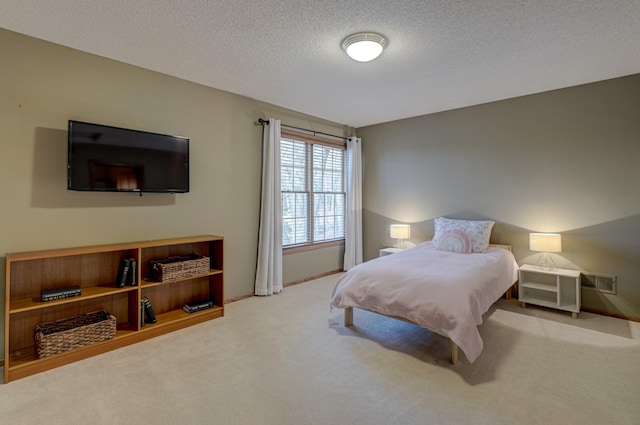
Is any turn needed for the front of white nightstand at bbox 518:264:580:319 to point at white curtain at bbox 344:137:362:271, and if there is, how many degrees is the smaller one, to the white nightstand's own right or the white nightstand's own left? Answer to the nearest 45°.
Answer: approximately 45° to the white nightstand's own right

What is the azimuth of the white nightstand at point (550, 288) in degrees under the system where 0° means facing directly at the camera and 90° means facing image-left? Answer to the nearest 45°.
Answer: approximately 45°

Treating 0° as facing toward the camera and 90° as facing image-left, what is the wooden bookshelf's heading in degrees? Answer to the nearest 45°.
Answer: approximately 315°
